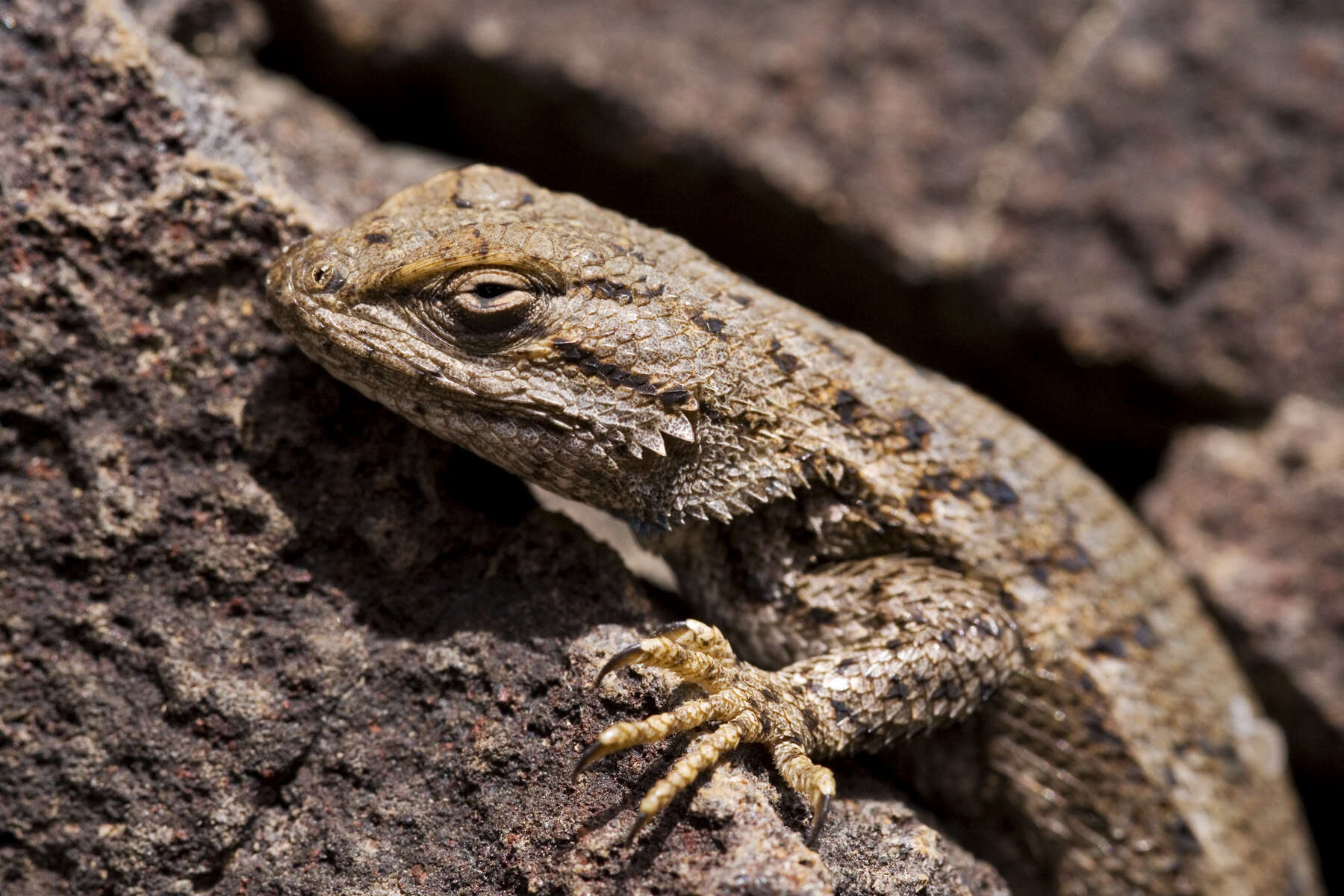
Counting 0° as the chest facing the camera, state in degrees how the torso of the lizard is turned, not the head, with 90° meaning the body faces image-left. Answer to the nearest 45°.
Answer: approximately 90°
